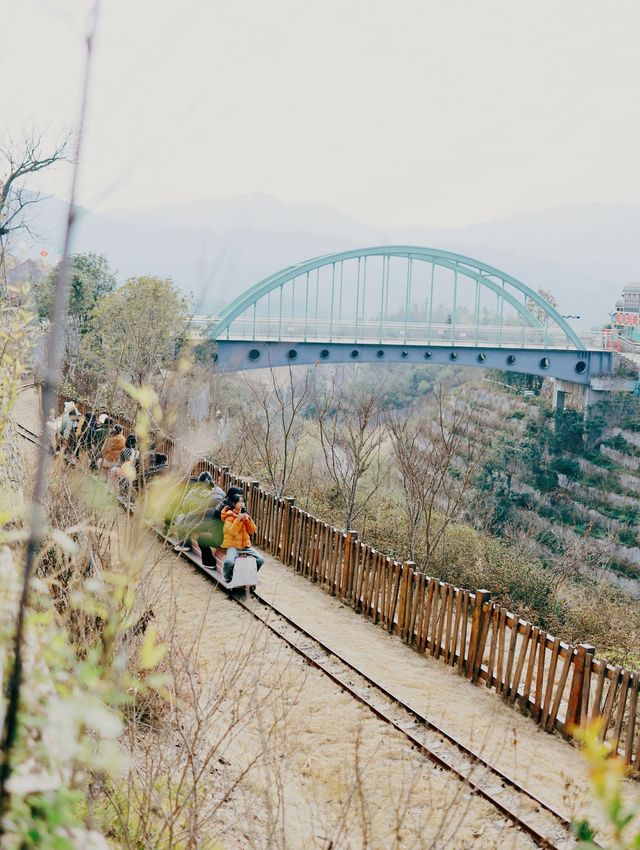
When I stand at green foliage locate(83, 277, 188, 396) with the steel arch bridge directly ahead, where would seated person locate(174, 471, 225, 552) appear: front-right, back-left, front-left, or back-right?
back-right

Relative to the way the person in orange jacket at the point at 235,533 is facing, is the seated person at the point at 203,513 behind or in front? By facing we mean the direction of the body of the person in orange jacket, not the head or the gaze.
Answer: behind

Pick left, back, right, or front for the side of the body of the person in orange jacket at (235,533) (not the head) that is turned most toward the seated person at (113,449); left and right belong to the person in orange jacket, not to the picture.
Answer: back

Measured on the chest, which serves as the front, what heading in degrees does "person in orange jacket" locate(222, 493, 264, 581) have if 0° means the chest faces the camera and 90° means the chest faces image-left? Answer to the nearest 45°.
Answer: approximately 315°
